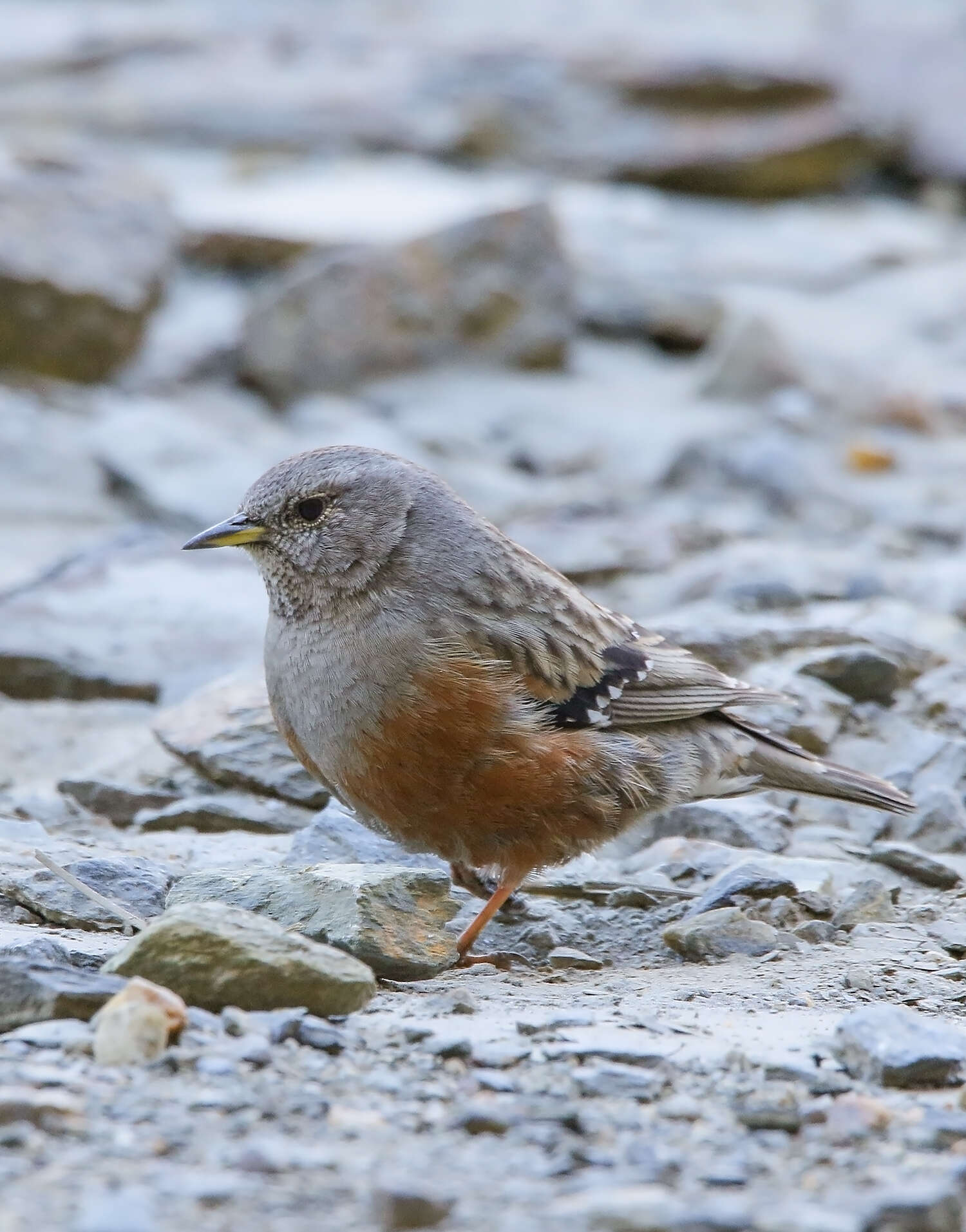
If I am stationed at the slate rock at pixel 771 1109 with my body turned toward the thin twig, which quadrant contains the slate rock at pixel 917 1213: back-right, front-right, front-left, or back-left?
back-left

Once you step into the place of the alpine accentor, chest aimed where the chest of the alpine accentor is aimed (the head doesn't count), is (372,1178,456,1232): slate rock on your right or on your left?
on your left

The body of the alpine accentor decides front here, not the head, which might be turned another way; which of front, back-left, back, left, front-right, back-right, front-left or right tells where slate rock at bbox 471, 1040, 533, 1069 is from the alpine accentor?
left

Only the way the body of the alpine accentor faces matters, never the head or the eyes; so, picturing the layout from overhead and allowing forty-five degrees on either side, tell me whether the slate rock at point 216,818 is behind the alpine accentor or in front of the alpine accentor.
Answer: in front

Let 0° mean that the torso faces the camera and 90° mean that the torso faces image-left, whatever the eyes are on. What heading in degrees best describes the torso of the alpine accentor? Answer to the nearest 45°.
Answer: approximately 90°

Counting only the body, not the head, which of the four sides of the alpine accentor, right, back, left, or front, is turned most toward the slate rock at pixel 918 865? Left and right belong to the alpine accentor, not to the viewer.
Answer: back

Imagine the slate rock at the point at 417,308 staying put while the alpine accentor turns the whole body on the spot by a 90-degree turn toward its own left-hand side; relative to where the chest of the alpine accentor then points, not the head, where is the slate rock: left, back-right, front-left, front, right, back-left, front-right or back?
back

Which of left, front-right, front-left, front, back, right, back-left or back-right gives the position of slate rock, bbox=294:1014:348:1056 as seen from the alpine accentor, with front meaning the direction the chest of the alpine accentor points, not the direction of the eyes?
left

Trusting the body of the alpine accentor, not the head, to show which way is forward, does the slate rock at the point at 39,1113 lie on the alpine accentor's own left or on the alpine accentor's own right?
on the alpine accentor's own left

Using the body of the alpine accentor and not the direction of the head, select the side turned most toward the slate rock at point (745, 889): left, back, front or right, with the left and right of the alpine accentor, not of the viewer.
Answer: back

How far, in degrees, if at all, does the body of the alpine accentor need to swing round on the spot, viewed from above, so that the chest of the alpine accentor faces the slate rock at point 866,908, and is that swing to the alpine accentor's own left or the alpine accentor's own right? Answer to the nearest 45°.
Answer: approximately 180°
